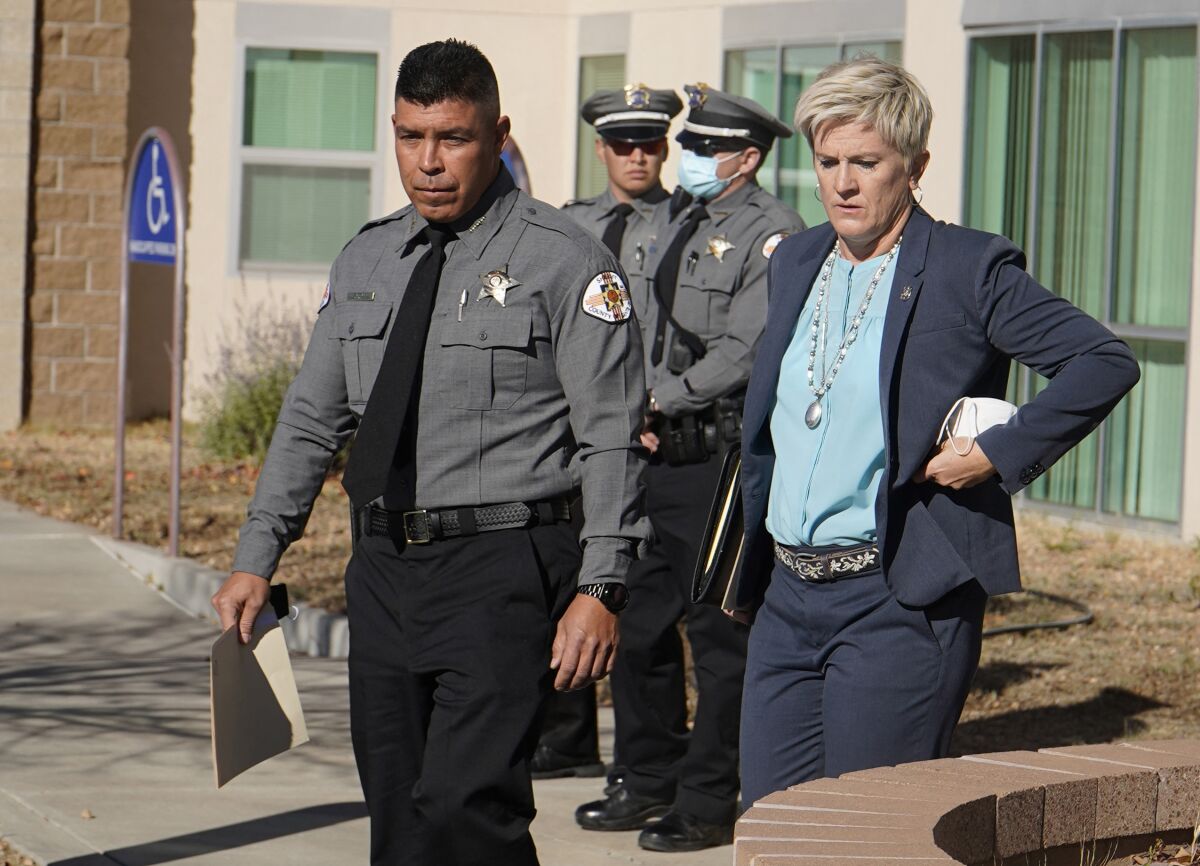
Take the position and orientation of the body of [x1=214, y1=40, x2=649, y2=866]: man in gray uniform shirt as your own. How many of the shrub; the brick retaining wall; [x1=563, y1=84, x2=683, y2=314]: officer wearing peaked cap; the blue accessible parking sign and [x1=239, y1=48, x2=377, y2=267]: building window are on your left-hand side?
1

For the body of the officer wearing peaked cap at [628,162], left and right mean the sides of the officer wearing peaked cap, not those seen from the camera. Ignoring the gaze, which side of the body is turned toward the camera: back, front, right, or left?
front

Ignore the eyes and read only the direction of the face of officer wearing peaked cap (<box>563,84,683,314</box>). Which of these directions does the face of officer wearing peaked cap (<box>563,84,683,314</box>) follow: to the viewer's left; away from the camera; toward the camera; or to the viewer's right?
toward the camera

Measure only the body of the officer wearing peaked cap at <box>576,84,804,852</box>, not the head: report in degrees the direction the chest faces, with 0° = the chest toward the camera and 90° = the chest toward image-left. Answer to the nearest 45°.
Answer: approximately 45°

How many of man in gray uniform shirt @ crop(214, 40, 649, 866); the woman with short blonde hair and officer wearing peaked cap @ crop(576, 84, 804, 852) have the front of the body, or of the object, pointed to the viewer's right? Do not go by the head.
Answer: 0

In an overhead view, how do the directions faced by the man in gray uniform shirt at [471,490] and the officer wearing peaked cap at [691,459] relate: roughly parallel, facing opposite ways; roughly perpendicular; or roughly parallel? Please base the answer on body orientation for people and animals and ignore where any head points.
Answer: roughly parallel

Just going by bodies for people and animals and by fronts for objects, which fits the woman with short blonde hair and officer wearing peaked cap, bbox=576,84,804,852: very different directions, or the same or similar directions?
same or similar directions

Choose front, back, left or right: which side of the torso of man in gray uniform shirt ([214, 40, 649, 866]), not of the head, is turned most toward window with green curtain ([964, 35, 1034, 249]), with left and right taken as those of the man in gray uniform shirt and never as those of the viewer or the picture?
back

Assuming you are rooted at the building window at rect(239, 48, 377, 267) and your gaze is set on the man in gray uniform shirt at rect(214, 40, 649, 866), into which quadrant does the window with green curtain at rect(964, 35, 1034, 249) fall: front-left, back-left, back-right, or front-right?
front-left

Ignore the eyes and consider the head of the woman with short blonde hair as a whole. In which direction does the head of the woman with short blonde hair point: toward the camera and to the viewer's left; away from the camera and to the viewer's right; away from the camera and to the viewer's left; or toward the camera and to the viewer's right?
toward the camera and to the viewer's left

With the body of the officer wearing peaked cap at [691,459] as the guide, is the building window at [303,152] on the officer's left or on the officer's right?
on the officer's right

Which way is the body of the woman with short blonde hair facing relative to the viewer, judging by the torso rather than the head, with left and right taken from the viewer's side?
facing the viewer and to the left of the viewer

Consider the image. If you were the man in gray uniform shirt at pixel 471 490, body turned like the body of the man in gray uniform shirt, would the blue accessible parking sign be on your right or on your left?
on your right
